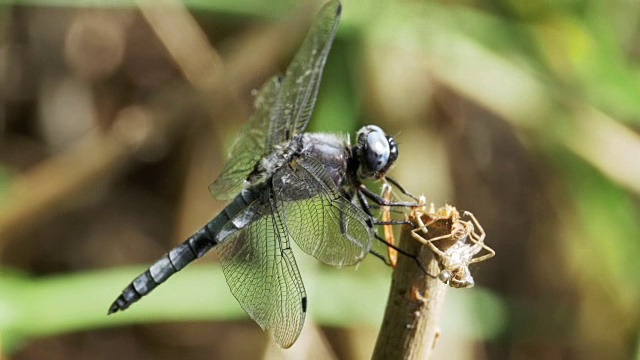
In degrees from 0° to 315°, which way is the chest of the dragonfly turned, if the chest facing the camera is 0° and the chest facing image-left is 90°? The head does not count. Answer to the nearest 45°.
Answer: approximately 270°
